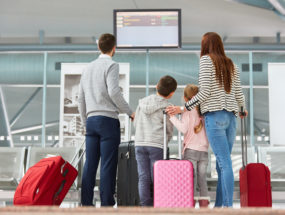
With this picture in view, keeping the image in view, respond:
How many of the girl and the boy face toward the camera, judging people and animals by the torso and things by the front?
0

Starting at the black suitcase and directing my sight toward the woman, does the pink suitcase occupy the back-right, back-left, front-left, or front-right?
front-right

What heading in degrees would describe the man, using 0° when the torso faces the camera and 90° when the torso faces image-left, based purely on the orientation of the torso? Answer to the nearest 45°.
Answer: approximately 225°

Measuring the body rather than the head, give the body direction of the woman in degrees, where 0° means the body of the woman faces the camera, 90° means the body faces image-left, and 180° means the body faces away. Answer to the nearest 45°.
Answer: approximately 135°

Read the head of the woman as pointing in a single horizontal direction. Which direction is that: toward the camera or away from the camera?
away from the camera

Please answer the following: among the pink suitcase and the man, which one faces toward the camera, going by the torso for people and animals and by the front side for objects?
the pink suitcase

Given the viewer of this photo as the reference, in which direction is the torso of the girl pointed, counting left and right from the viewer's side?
facing away from the viewer and to the left of the viewer

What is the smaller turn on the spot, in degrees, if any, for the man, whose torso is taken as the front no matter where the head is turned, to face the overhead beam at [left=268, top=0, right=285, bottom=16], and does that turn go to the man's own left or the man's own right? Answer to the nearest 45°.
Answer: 0° — they already face it

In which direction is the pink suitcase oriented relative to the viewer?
toward the camera

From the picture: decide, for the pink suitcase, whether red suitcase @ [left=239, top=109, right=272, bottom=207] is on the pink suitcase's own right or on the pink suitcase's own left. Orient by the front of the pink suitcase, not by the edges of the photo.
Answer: on the pink suitcase's own left
